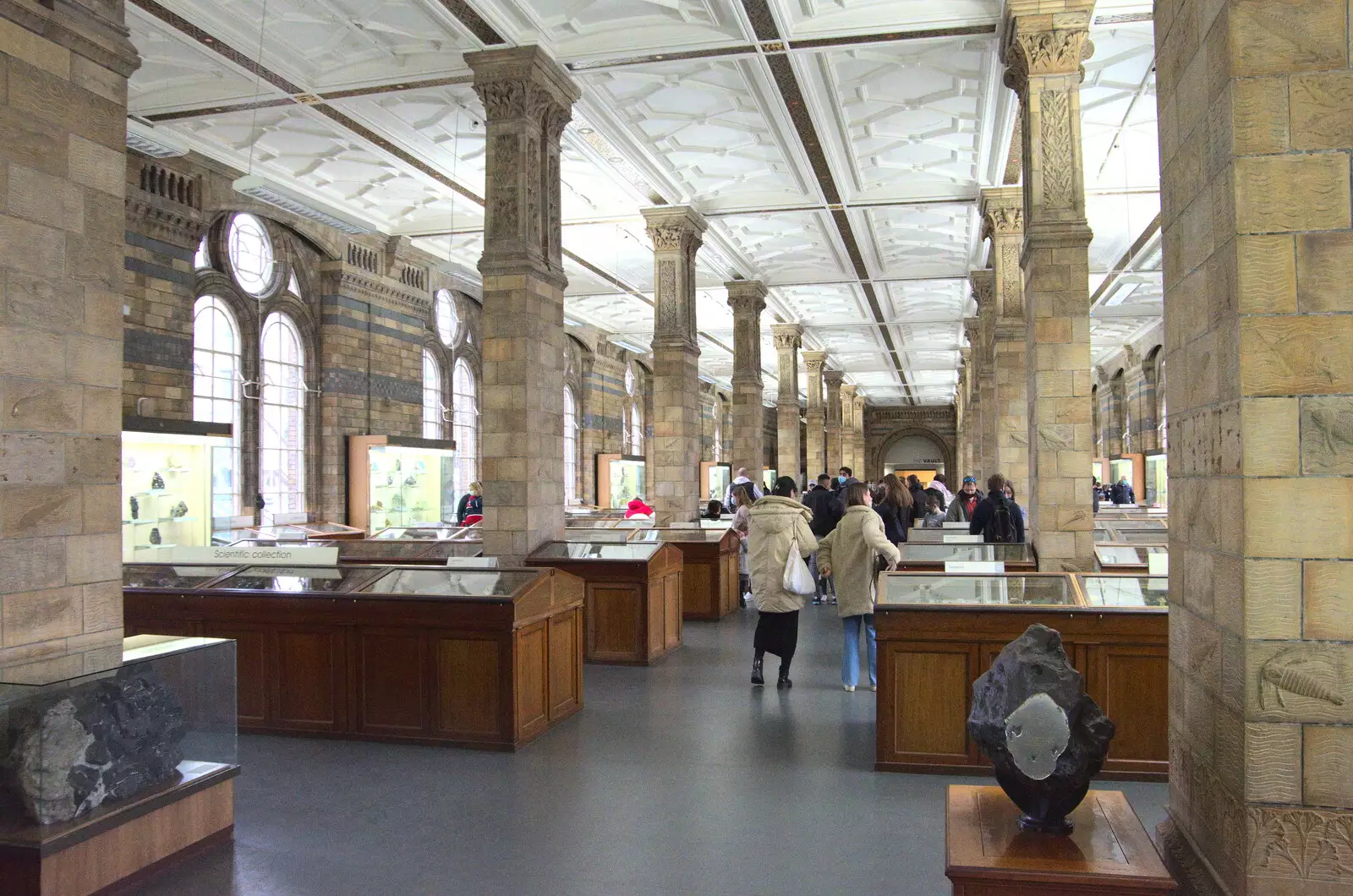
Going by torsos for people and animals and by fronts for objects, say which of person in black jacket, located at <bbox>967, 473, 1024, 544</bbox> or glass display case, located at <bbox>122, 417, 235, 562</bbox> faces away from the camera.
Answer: the person in black jacket

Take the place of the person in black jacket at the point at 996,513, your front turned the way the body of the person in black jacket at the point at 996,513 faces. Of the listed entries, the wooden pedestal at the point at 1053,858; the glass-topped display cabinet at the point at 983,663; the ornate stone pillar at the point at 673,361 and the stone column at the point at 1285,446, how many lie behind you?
3

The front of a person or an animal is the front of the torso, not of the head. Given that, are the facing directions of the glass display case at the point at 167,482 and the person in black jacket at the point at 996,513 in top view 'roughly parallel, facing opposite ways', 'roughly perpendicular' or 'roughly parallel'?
roughly perpendicular

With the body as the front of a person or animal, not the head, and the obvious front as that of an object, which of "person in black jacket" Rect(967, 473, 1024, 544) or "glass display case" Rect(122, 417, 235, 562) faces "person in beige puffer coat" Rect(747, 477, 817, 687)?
the glass display case

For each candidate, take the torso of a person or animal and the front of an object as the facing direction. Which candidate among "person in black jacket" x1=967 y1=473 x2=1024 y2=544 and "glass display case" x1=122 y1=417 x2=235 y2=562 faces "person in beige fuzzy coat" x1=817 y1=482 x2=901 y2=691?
the glass display case

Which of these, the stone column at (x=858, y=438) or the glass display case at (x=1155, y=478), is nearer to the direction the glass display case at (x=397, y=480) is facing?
the glass display case

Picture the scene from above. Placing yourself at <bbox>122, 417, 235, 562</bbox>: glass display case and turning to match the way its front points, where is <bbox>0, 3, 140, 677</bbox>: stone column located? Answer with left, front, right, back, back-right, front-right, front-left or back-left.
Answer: front-right

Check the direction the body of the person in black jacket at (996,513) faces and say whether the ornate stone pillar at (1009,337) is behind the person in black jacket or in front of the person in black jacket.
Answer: in front

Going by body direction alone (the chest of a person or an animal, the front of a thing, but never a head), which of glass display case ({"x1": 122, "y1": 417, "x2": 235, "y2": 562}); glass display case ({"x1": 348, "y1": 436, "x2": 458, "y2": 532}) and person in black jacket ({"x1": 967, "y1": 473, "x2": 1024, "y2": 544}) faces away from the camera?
the person in black jacket

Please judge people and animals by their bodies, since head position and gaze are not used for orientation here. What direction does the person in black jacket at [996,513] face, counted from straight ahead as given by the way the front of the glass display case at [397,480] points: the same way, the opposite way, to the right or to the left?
to the left

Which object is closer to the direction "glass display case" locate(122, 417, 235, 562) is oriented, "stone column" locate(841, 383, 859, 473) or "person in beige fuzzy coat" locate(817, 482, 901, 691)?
the person in beige fuzzy coat

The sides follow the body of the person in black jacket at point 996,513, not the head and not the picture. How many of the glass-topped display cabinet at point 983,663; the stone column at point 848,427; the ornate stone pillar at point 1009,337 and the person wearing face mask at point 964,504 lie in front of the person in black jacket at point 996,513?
3

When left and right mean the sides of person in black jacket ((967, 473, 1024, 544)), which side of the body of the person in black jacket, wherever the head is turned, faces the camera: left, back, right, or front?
back

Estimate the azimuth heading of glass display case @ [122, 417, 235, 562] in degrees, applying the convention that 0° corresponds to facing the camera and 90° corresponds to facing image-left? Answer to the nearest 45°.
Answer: approximately 315°

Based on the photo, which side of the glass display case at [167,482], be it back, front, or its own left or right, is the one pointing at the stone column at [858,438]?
left

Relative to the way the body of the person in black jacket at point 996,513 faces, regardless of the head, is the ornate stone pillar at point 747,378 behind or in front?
in front

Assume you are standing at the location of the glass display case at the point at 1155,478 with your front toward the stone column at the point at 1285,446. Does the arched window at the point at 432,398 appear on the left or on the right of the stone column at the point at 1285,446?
right

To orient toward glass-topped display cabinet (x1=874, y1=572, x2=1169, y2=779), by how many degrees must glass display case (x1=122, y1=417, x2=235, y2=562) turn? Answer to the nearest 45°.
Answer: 0° — it already faces it

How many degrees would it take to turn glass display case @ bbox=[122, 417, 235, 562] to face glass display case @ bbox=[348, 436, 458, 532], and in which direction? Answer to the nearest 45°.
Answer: approximately 90° to its left
